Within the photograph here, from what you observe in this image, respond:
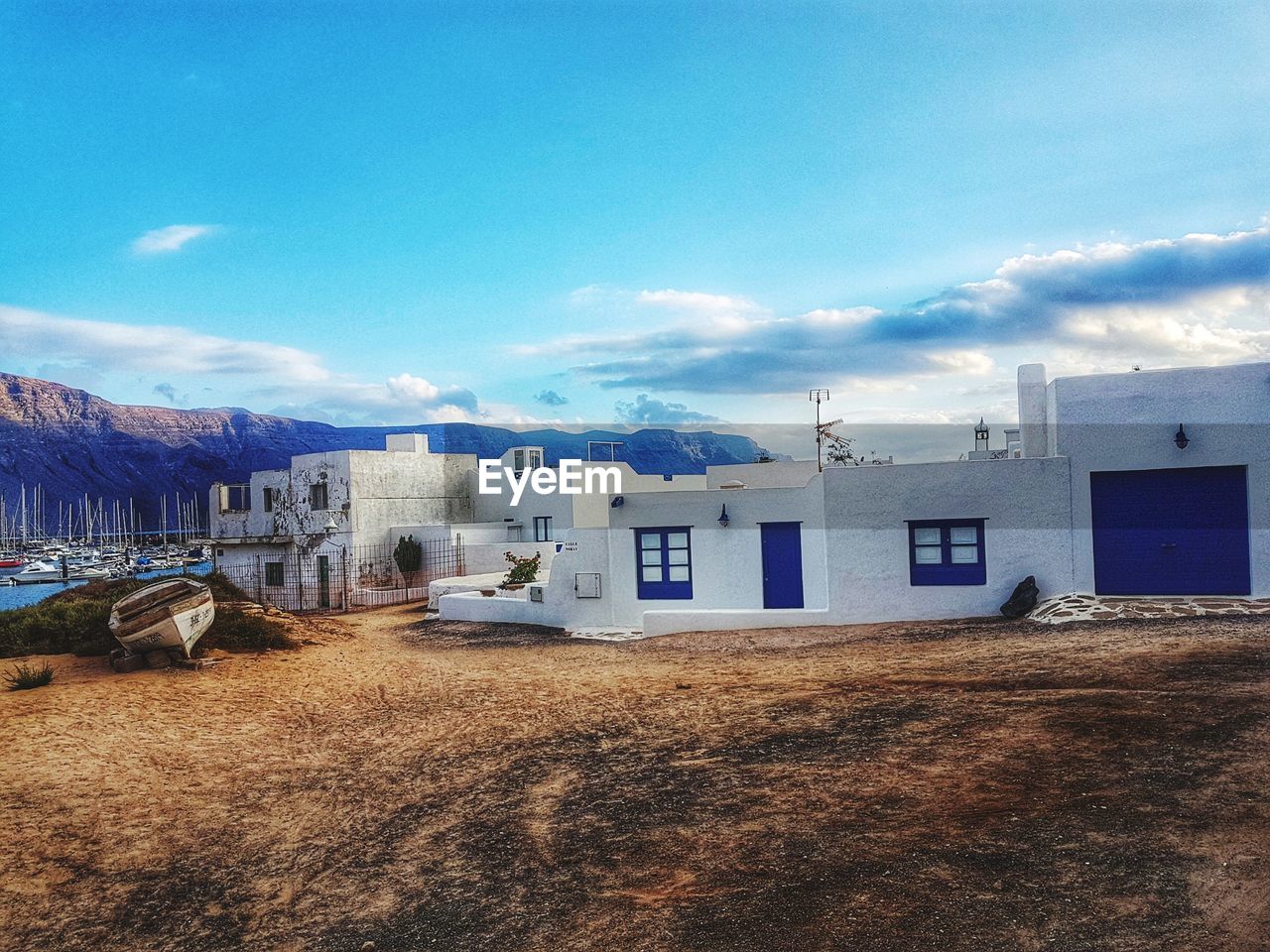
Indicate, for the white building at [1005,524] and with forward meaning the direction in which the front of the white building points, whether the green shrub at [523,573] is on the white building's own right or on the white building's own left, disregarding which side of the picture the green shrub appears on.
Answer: on the white building's own right

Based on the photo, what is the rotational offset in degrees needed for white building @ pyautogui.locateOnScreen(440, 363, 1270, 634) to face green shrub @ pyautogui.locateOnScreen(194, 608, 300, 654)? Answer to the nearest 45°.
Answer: approximately 90° to its right

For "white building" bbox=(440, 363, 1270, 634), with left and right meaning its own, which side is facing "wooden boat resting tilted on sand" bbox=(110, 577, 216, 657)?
right

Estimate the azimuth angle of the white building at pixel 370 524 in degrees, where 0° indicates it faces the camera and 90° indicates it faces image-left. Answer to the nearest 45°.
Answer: approximately 45°

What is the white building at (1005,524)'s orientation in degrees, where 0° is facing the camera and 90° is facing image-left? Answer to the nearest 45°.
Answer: approximately 0°
